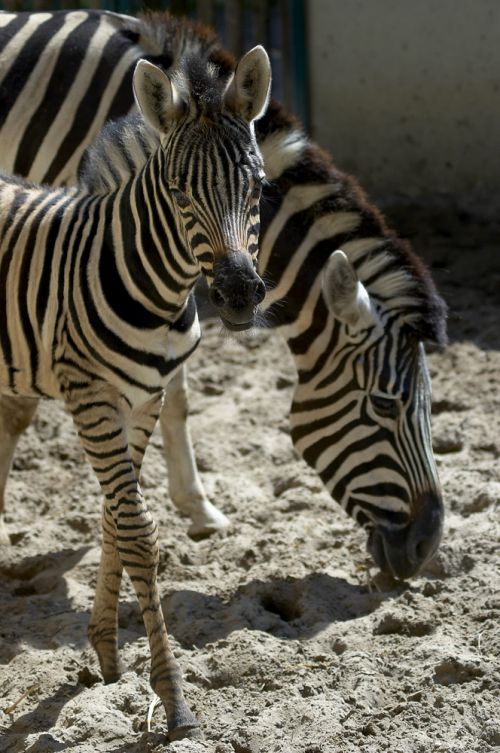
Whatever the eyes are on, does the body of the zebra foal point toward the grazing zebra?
no

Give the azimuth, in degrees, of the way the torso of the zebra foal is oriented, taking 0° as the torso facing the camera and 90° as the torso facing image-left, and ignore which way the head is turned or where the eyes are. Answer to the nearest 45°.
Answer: approximately 315°
